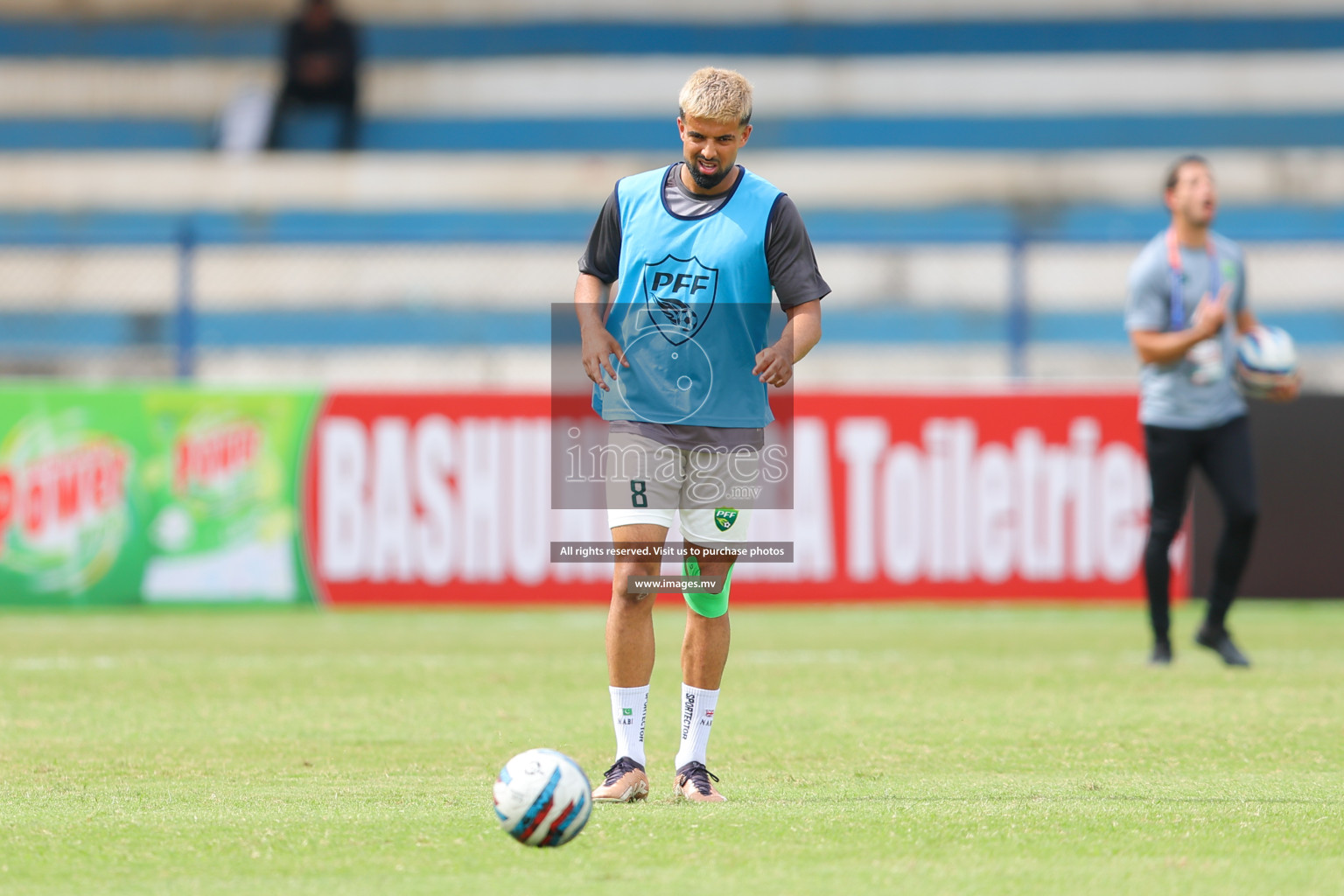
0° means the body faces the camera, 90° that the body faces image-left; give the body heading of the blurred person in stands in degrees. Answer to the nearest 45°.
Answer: approximately 0°

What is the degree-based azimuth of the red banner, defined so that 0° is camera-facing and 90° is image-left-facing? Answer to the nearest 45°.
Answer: approximately 0°

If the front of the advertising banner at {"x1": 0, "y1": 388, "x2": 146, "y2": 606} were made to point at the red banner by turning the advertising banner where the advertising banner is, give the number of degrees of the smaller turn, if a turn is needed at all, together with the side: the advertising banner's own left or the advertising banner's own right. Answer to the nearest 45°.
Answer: approximately 90° to the advertising banner's own left

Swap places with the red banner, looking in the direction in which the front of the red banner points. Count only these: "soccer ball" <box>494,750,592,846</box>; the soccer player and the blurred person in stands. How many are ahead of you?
2

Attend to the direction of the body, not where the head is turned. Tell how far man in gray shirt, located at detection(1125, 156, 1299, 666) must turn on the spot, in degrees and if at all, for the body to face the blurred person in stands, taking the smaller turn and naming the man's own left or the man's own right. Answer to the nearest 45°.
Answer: approximately 180°

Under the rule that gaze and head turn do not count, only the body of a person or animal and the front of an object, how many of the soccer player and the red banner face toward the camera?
2

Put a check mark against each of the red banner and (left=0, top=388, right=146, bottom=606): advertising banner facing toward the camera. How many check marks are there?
2

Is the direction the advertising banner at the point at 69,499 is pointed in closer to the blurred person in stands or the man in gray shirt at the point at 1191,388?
the man in gray shirt

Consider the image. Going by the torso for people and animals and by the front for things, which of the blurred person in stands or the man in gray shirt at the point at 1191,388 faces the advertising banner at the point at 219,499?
the blurred person in stands

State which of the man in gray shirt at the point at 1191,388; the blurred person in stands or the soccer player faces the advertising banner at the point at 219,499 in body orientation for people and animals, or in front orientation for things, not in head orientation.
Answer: the blurred person in stands
